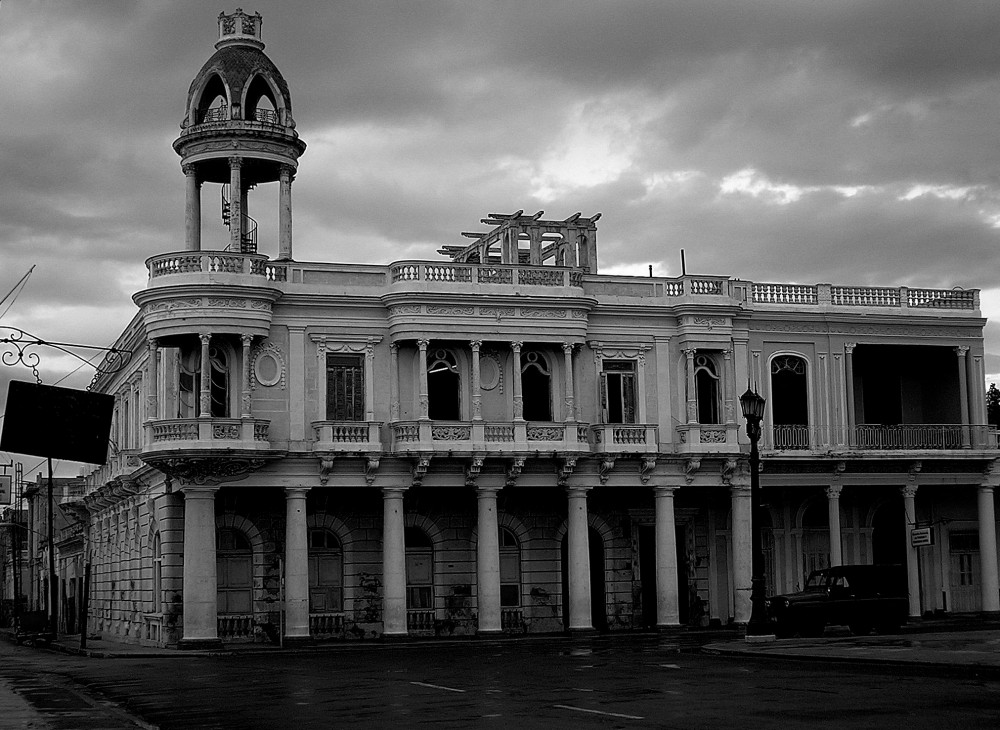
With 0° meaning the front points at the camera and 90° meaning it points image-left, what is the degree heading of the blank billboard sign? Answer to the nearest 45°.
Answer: approximately 0°

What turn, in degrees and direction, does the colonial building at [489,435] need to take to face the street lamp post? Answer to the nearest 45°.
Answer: approximately 45° to its left

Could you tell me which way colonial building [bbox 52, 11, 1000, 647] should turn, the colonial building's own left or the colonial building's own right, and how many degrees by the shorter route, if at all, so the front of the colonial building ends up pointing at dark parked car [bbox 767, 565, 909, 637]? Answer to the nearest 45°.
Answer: approximately 45° to the colonial building's own left

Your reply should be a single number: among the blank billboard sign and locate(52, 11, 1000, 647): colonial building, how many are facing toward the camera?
2

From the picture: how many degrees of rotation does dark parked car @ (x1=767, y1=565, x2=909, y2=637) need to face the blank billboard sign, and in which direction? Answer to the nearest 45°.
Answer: approximately 45° to its left

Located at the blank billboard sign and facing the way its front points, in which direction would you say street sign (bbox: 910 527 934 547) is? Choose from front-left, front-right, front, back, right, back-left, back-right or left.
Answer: back-left

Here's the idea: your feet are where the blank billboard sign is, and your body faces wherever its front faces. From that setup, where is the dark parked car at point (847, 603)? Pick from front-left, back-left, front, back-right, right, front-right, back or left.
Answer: back-left

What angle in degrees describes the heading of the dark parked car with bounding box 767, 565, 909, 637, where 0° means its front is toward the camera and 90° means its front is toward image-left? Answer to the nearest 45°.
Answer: approximately 45°

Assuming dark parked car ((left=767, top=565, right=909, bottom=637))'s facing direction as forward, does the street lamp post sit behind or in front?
in front

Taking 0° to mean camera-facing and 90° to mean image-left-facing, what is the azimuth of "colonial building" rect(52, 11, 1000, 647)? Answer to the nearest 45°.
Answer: approximately 0°

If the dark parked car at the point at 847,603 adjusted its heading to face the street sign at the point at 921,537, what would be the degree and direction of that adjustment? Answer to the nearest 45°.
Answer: approximately 135° to its right
